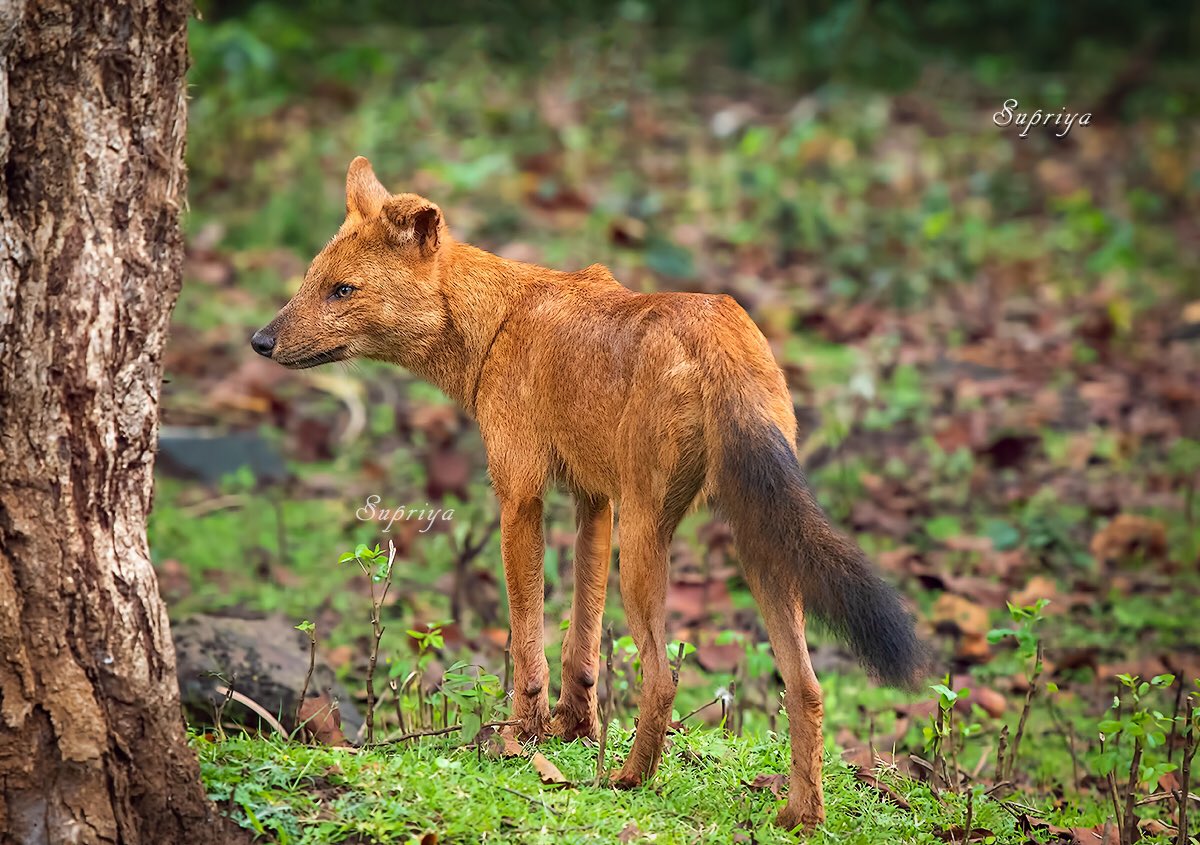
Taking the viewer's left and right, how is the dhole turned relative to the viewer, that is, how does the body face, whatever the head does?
facing away from the viewer and to the left of the viewer

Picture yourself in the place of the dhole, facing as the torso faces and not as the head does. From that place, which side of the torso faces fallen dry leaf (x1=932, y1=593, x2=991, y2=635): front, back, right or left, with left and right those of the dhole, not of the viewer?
right

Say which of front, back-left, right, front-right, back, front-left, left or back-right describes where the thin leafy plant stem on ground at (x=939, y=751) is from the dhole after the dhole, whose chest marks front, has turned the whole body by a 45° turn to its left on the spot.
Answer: back

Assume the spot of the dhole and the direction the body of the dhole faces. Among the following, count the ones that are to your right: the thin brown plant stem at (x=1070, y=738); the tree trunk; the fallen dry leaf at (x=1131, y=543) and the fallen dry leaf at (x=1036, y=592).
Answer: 3

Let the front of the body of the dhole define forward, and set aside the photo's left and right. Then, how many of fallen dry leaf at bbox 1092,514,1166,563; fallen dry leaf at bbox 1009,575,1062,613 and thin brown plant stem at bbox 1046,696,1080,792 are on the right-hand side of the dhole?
3

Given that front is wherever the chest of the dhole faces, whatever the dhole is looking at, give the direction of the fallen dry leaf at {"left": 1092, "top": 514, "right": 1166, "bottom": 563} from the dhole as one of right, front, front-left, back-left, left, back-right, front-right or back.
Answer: right

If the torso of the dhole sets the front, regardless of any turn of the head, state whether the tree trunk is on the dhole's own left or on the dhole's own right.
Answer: on the dhole's own left

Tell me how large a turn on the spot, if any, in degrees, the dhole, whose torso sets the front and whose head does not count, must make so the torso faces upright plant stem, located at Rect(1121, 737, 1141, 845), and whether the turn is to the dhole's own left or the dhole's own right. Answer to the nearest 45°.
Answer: approximately 135° to the dhole's own right

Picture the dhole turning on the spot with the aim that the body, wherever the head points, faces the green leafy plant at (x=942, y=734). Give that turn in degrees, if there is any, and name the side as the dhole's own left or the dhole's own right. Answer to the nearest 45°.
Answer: approximately 135° to the dhole's own right

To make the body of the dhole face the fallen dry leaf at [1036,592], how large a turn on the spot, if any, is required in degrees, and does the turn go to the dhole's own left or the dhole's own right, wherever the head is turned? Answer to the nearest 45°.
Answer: approximately 90° to the dhole's own right
